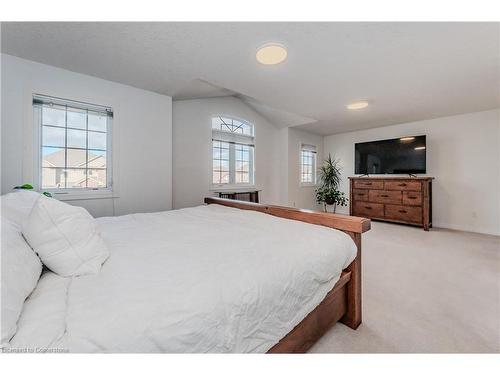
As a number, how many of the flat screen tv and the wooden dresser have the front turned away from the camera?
0

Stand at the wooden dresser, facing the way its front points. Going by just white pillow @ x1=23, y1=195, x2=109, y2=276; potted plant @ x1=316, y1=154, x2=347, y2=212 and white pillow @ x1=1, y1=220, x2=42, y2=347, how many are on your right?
1

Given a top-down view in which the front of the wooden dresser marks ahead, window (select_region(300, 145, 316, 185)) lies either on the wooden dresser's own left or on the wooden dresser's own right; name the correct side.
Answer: on the wooden dresser's own right

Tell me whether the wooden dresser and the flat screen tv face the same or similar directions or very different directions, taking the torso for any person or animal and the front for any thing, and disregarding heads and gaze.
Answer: same or similar directions

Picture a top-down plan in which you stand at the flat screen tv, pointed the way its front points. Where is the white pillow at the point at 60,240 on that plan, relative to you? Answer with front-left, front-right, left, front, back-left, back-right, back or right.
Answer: front-left

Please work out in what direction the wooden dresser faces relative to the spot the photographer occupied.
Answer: facing the viewer and to the left of the viewer

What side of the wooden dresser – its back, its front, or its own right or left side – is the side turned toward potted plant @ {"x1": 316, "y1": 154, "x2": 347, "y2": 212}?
right

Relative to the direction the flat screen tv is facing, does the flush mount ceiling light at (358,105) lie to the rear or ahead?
ahead

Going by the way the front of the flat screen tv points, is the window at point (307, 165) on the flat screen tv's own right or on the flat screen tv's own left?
on the flat screen tv's own right

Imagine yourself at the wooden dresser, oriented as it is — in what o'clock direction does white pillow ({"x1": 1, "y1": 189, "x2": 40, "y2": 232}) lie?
The white pillow is roughly at 11 o'clock from the wooden dresser.
